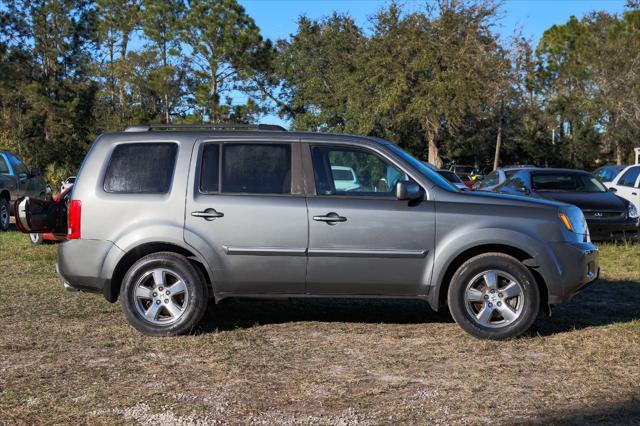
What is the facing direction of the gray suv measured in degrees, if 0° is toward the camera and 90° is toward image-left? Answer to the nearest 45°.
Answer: approximately 270°

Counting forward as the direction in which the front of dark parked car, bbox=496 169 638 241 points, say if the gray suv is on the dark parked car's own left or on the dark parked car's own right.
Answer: on the dark parked car's own right

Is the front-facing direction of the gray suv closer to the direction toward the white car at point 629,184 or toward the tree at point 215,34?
the white car

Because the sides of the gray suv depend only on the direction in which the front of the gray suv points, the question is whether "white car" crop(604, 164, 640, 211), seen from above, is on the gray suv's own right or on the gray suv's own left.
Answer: on the gray suv's own left

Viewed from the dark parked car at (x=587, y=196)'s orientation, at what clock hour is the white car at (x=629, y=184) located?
The white car is roughly at 8 o'clock from the dark parked car.

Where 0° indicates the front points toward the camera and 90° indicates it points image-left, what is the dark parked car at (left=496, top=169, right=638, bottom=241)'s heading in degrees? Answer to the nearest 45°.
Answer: approximately 315°
